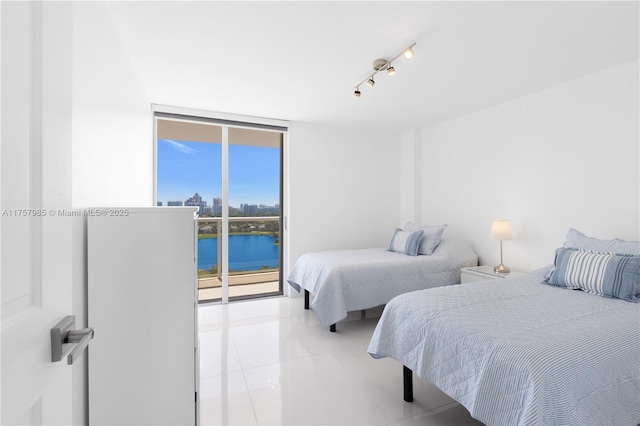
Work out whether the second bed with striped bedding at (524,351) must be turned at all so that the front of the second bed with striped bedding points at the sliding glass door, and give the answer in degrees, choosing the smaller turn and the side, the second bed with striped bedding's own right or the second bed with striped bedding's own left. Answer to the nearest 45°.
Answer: approximately 45° to the second bed with striped bedding's own right

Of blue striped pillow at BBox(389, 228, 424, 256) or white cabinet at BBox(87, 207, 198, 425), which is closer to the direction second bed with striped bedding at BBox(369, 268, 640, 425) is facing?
the white cabinet

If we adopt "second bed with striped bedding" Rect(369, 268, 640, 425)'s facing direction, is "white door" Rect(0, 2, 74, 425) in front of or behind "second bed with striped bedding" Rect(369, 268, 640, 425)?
in front

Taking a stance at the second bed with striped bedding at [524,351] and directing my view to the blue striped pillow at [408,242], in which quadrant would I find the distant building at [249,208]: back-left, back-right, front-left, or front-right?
front-left

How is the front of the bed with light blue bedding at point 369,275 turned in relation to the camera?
facing the viewer and to the left of the viewer

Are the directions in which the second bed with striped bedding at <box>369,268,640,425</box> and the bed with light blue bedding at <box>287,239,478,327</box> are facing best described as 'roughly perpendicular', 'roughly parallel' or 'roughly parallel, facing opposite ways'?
roughly parallel

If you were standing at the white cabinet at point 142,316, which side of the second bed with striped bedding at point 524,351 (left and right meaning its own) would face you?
front

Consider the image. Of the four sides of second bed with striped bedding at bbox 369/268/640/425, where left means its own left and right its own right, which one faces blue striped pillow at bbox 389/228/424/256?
right

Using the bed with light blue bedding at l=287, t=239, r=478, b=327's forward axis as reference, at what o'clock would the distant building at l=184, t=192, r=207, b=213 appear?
The distant building is roughly at 2 o'clock from the bed with light blue bedding.

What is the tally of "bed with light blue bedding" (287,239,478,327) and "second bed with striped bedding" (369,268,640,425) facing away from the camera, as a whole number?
0

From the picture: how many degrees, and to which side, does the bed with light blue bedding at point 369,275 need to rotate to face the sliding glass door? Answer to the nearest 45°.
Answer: approximately 45° to its right

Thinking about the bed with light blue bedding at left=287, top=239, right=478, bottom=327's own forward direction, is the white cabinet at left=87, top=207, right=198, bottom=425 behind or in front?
in front

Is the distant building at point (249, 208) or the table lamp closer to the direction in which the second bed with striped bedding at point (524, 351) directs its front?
the distant building

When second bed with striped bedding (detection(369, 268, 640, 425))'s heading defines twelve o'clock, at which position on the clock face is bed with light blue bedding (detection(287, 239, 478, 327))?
The bed with light blue bedding is roughly at 3 o'clock from the second bed with striped bedding.

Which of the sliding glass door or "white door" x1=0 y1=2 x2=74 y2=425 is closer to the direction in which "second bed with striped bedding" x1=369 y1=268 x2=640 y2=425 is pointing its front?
the white door
